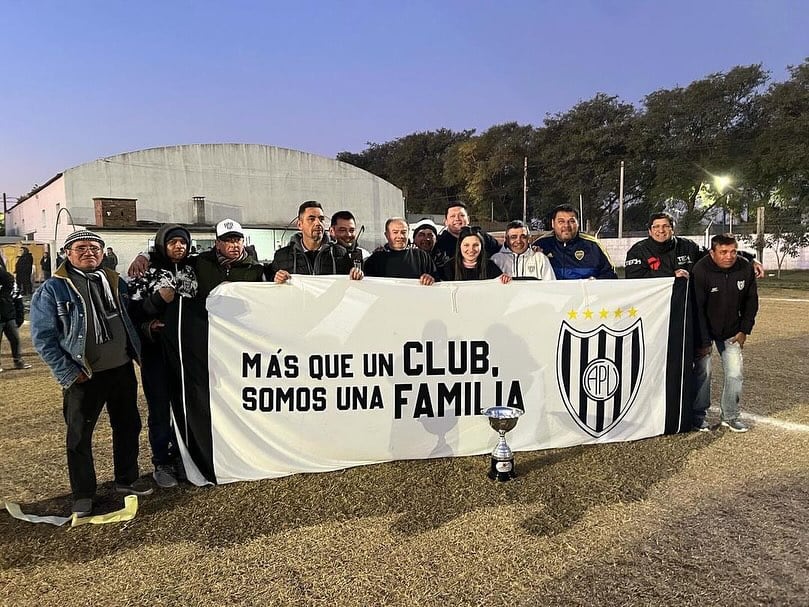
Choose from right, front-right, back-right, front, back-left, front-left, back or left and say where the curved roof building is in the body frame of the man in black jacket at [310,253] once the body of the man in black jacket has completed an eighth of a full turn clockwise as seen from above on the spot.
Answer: back-right

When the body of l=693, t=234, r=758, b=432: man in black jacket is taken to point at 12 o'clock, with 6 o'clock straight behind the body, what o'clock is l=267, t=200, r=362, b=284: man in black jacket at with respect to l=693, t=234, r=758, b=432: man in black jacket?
l=267, t=200, r=362, b=284: man in black jacket is roughly at 2 o'clock from l=693, t=234, r=758, b=432: man in black jacket.

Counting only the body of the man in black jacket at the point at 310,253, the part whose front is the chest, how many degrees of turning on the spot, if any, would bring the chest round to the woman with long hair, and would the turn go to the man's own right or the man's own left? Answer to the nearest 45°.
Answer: approximately 90° to the man's own left

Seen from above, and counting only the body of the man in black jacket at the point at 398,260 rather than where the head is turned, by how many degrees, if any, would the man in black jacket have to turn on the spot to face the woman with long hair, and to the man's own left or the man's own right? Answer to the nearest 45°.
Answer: approximately 90° to the man's own left

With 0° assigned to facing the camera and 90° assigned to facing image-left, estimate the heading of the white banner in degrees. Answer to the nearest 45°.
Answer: approximately 0°

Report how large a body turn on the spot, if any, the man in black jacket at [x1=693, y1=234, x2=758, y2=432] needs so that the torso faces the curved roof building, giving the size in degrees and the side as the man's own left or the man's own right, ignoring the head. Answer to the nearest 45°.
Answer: approximately 135° to the man's own right

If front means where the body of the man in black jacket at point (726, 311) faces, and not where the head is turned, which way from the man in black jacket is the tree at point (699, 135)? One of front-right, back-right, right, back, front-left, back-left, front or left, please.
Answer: back

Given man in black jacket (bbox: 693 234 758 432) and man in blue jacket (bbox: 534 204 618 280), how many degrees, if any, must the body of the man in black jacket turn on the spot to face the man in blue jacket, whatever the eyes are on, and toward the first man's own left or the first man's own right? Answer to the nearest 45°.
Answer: approximately 90° to the first man's own right

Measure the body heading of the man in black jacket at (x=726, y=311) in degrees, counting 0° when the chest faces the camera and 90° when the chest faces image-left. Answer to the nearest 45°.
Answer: approximately 0°

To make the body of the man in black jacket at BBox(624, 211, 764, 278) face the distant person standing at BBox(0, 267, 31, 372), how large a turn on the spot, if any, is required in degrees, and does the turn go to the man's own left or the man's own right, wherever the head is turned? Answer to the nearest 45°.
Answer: approximately 90° to the man's own right

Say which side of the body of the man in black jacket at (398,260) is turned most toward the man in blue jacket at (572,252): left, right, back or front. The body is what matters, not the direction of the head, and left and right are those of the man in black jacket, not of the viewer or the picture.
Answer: left
